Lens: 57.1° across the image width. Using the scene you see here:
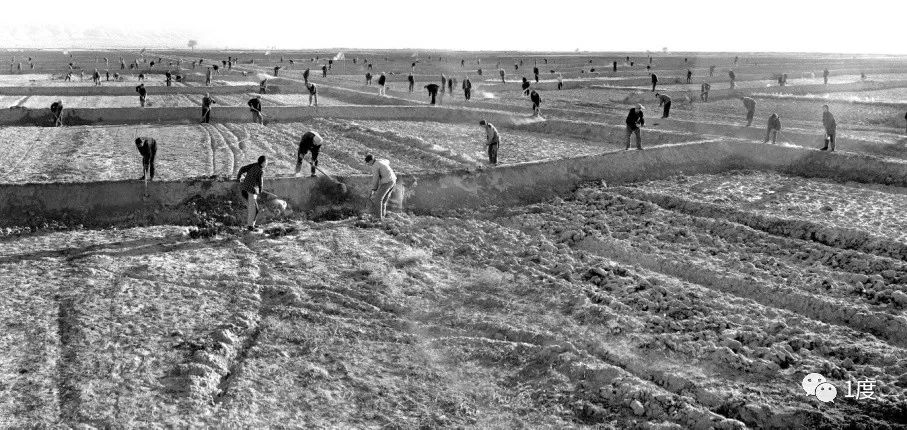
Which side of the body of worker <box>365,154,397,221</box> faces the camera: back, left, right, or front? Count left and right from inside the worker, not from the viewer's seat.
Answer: left

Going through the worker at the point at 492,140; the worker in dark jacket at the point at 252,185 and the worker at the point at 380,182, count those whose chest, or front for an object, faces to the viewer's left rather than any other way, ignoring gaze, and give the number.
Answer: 2

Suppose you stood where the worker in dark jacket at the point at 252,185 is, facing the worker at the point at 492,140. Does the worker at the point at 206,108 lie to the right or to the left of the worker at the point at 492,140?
left

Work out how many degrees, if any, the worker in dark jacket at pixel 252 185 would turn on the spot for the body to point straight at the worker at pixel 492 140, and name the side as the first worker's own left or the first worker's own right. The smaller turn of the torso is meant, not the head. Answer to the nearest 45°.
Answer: approximately 45° to the first worker's own left

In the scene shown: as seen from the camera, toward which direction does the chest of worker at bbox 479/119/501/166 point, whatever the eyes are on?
to the viewer's left

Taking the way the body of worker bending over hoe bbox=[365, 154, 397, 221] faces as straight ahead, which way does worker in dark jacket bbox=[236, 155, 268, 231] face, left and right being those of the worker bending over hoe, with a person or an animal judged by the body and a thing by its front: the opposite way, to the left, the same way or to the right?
the opposite way

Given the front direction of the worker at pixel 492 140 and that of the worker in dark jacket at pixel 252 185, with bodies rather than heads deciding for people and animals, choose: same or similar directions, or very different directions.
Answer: very different directions

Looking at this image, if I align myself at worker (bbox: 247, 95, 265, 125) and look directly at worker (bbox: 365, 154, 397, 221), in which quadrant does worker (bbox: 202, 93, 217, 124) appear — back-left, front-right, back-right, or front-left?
back-right

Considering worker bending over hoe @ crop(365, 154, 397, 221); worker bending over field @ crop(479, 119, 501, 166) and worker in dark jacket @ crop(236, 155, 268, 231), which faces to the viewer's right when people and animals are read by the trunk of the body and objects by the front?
the worker in dark jacket

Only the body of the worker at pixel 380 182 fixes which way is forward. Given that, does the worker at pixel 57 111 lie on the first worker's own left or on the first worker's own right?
on the first worker's own right

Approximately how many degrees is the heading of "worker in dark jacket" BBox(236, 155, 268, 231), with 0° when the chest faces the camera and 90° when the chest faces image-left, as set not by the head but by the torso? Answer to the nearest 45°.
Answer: approximately 270°
